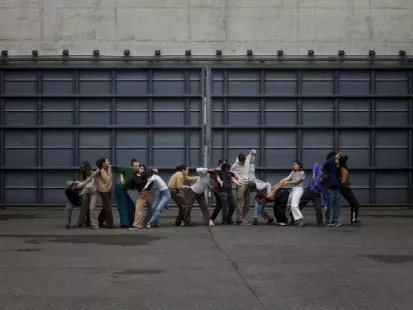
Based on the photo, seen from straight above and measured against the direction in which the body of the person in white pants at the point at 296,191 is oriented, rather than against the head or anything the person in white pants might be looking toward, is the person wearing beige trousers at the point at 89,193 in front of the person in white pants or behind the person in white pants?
in front

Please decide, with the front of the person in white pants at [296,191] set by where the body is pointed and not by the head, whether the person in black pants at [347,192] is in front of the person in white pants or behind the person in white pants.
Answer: behind

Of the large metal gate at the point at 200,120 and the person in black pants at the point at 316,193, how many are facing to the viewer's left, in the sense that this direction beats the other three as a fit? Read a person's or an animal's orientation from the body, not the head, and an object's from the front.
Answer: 1

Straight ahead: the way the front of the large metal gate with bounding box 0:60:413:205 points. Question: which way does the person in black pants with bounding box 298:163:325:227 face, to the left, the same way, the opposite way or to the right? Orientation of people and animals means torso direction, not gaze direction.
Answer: to the right

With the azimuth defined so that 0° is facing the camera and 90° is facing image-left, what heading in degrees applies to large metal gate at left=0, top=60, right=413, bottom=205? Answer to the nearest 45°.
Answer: approximately 0°
